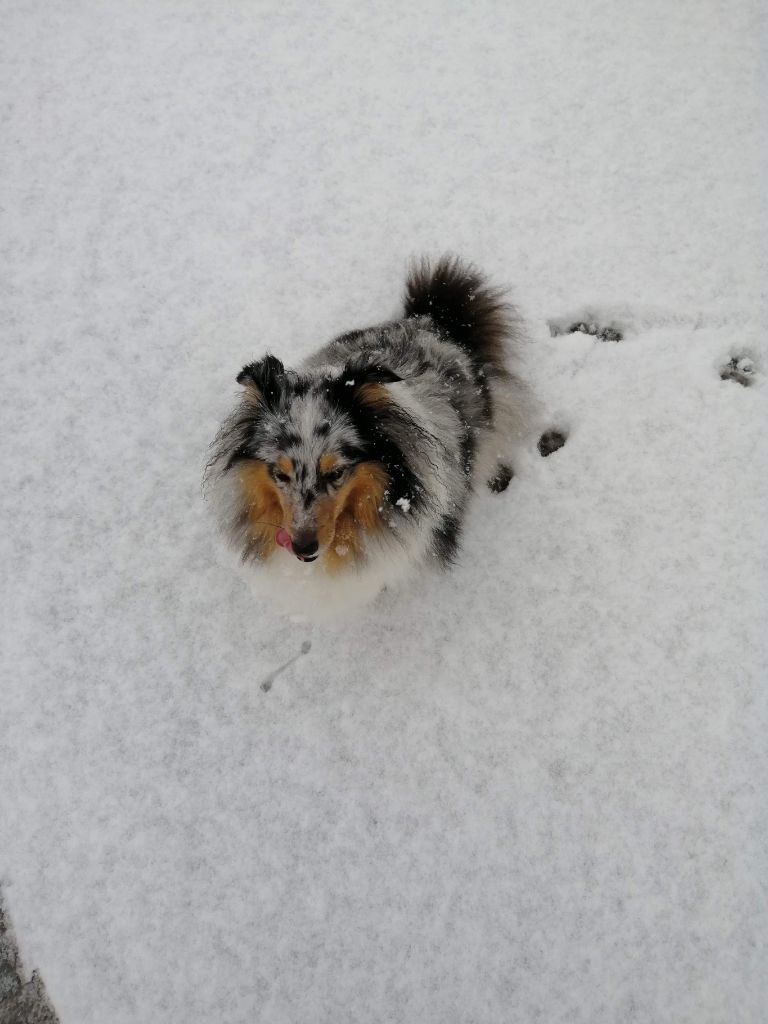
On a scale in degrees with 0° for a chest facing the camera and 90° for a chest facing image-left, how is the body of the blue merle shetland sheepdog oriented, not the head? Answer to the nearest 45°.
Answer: approximately 45°
